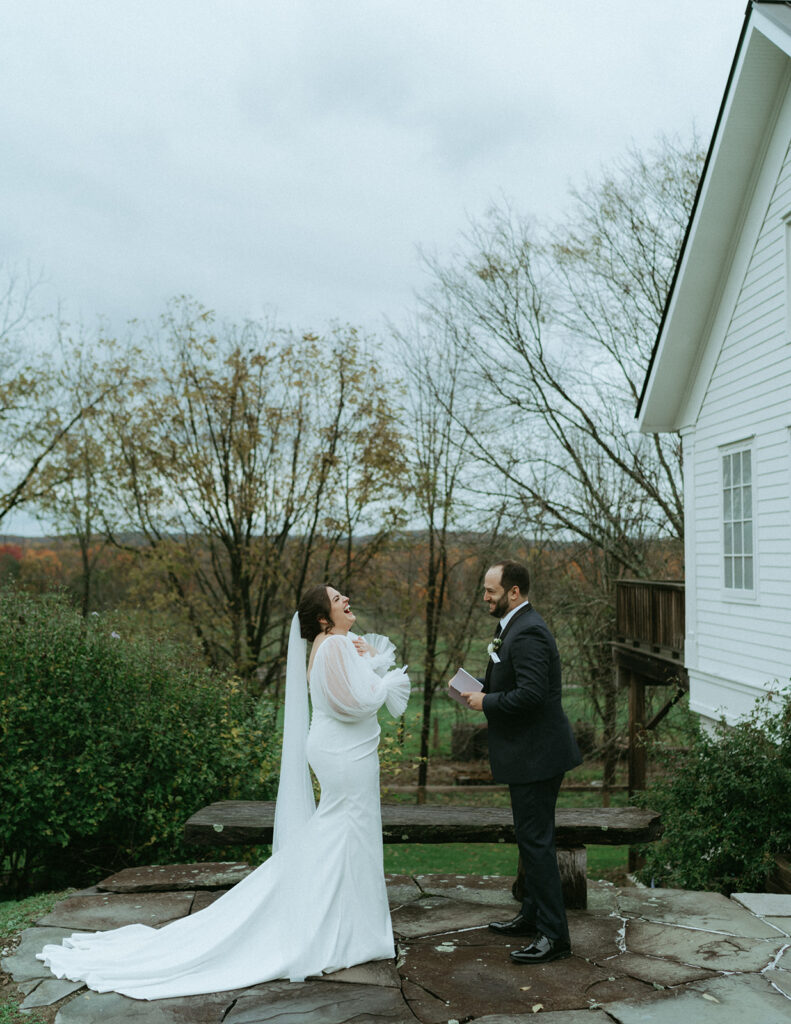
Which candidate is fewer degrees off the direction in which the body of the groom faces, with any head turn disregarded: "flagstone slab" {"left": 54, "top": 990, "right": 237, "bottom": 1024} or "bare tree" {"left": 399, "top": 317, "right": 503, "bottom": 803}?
the flagstone slab

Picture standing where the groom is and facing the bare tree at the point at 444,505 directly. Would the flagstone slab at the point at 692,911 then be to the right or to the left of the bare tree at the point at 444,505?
right

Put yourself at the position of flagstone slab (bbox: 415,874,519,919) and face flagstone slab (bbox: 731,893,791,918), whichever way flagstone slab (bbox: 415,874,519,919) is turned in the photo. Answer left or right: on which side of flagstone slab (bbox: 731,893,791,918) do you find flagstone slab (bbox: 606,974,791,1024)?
right

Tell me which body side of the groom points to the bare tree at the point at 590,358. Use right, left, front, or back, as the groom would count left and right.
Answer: right

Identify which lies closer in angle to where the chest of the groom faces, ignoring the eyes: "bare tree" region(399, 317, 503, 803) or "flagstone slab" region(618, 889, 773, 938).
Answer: the bare tree

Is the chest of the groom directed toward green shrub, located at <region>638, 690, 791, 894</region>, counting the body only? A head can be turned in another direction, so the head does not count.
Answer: no

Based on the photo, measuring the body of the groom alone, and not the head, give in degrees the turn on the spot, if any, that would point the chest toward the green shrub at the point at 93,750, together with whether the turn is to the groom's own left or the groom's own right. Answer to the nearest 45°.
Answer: approximately 45° to the groom's own right

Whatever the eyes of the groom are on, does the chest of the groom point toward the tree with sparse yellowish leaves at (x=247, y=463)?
no

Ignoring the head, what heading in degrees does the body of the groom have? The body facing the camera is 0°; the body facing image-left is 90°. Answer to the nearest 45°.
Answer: approximately 90°

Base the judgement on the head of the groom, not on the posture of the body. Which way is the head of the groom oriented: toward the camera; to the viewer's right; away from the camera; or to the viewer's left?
to the viewer's left

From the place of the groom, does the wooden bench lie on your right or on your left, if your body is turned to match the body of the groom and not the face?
on your right

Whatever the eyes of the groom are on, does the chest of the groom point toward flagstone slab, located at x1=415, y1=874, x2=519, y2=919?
no
